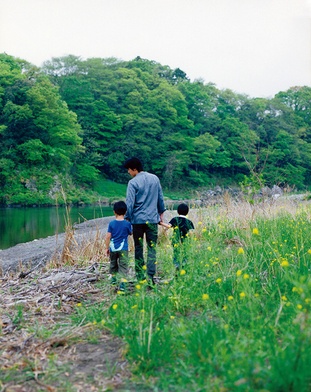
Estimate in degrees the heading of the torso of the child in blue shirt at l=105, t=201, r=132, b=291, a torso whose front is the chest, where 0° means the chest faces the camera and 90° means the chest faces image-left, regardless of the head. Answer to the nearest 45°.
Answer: approximately 180°
